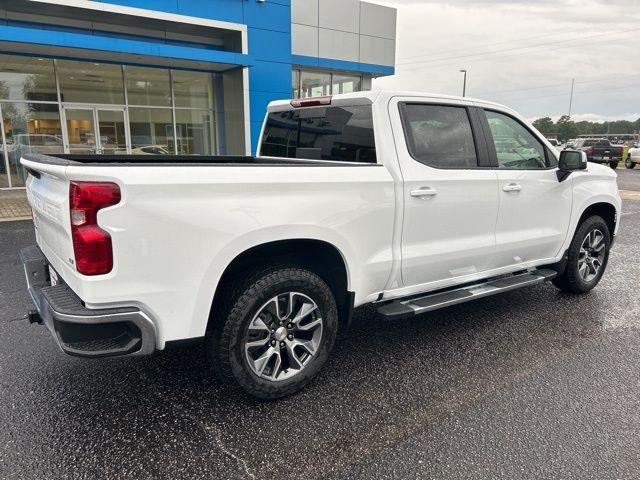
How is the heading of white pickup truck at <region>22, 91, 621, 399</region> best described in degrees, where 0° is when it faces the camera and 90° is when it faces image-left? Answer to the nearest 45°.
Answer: approximately 225°

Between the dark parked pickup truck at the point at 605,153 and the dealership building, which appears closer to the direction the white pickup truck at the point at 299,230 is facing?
the dark parked pickup truck

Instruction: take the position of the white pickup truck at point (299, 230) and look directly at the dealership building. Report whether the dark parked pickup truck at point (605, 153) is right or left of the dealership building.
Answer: right

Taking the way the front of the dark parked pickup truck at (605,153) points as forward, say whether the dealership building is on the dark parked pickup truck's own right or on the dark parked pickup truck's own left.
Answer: on the dark parked pickup truck's own left

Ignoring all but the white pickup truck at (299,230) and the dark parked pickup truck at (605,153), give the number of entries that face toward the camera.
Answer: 0

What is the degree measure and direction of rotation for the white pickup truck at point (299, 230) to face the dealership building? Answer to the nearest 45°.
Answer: approximately 45° to its left

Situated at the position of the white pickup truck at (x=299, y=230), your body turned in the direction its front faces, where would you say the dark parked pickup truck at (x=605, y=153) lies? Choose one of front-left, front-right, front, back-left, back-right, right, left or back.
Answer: front
